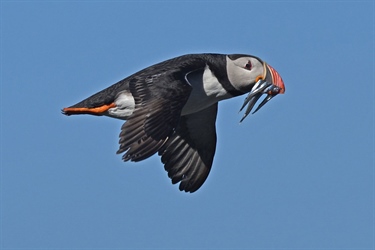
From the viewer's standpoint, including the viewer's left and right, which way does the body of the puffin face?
facing to the right of the viewer
